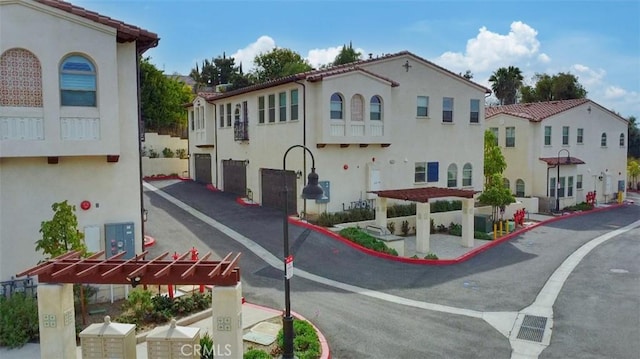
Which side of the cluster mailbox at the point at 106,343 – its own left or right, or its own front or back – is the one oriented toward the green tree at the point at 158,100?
back

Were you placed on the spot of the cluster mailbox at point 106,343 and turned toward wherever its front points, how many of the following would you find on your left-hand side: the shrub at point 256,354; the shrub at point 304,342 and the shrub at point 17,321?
2

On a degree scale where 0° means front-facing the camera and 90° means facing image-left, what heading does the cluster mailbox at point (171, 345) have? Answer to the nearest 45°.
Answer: approximately 0°

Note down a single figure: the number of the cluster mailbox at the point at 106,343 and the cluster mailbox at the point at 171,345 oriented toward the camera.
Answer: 2
